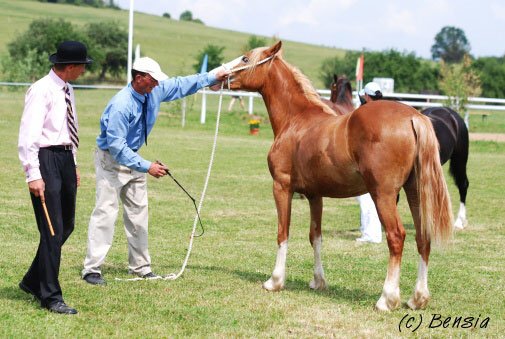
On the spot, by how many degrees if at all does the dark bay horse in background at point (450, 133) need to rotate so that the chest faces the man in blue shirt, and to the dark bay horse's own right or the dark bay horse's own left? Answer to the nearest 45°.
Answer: approximately 45° to the dark bay horse's own left

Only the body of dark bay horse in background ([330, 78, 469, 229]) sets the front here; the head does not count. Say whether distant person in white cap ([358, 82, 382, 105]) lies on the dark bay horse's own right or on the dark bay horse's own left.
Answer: on the dark bay horse's own left

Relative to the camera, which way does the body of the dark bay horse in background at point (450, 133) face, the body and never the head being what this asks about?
to the viewer's left

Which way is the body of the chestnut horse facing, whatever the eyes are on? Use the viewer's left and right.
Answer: facing away from the viewer and to the left of the viewer

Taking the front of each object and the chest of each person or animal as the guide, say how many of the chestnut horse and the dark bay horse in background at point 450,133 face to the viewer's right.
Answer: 0

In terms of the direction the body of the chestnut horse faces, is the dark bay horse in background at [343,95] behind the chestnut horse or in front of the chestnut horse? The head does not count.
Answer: in front

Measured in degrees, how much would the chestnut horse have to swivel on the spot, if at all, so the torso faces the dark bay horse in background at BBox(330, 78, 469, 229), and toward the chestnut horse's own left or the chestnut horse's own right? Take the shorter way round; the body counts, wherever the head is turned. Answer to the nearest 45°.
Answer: approximately 45° to the chestnut horse's own right

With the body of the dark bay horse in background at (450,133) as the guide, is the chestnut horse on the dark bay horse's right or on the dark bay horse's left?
on the dark bay horse's left

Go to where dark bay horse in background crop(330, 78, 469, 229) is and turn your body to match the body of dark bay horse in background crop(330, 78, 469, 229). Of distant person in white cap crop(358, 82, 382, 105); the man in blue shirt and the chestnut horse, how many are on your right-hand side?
0

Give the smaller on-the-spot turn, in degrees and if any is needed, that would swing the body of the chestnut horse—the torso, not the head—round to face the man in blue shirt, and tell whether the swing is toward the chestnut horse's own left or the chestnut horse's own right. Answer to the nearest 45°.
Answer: approximately 45° to the chestnut horse's own left

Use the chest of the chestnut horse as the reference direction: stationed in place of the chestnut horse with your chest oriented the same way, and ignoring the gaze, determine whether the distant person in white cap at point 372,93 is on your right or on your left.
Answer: on your right
